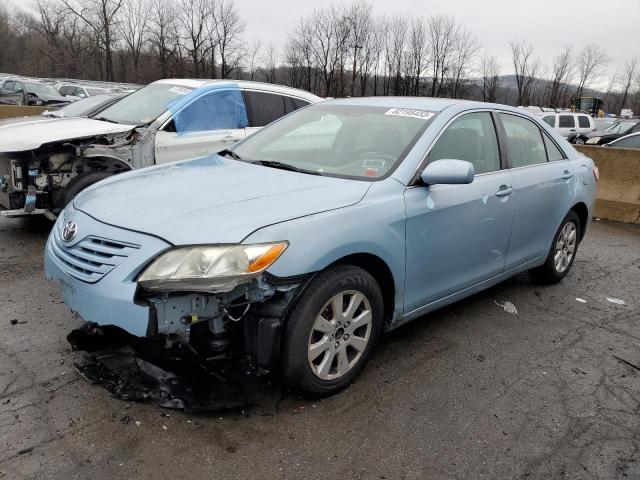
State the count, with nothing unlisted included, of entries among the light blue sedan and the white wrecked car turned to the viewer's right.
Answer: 0

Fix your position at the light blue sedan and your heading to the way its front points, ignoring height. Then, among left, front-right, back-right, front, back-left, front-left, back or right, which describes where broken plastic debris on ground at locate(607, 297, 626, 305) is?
back

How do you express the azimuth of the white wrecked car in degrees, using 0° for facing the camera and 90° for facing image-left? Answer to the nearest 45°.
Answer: approximately 45°

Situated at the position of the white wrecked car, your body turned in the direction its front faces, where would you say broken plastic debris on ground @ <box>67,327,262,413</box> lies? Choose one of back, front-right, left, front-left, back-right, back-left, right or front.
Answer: front-left

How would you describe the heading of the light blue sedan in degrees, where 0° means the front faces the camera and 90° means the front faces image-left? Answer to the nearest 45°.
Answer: approximately 45°

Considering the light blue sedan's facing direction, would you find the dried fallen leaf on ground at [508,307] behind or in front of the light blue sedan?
behind

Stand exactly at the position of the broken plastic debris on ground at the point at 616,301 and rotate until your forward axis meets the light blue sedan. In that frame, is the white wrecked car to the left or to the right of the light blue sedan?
right
